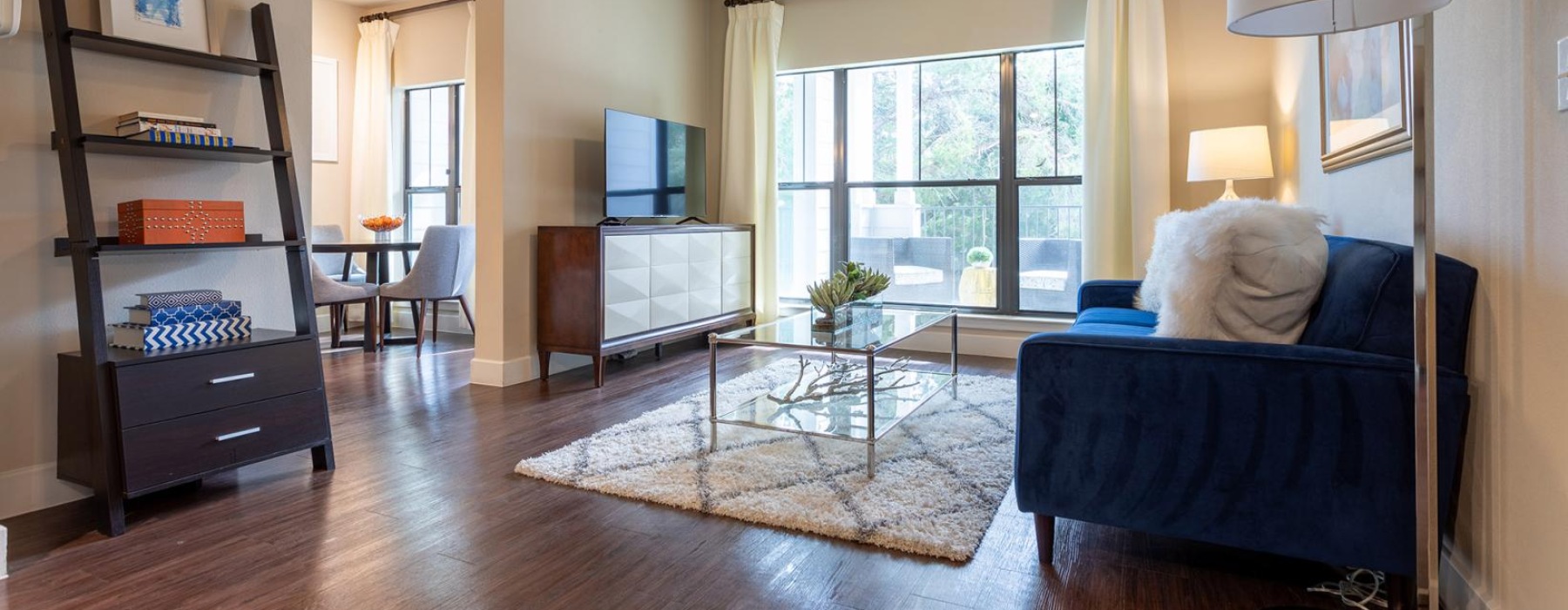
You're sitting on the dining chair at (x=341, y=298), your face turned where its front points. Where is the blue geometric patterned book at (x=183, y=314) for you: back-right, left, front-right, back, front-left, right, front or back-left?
right

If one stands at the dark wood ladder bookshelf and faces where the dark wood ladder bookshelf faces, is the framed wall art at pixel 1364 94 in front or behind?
in front

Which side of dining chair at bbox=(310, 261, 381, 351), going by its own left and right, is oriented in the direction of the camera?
right

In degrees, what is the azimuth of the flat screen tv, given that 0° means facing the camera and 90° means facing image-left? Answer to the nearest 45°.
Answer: approximately 315°

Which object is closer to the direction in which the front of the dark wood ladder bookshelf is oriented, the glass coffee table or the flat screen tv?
the glass coffee table

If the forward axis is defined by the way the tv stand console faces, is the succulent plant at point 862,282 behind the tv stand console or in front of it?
in front

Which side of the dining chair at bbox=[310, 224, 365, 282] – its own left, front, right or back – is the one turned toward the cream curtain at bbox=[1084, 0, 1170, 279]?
front

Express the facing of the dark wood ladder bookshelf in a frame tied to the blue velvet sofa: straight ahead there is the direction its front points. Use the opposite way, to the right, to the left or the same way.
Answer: the opposite way

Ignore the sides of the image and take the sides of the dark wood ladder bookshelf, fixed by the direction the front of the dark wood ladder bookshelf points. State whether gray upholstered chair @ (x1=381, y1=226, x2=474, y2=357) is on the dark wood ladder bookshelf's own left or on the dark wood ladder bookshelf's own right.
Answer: on the dark wood ladder bookshelf's own left
